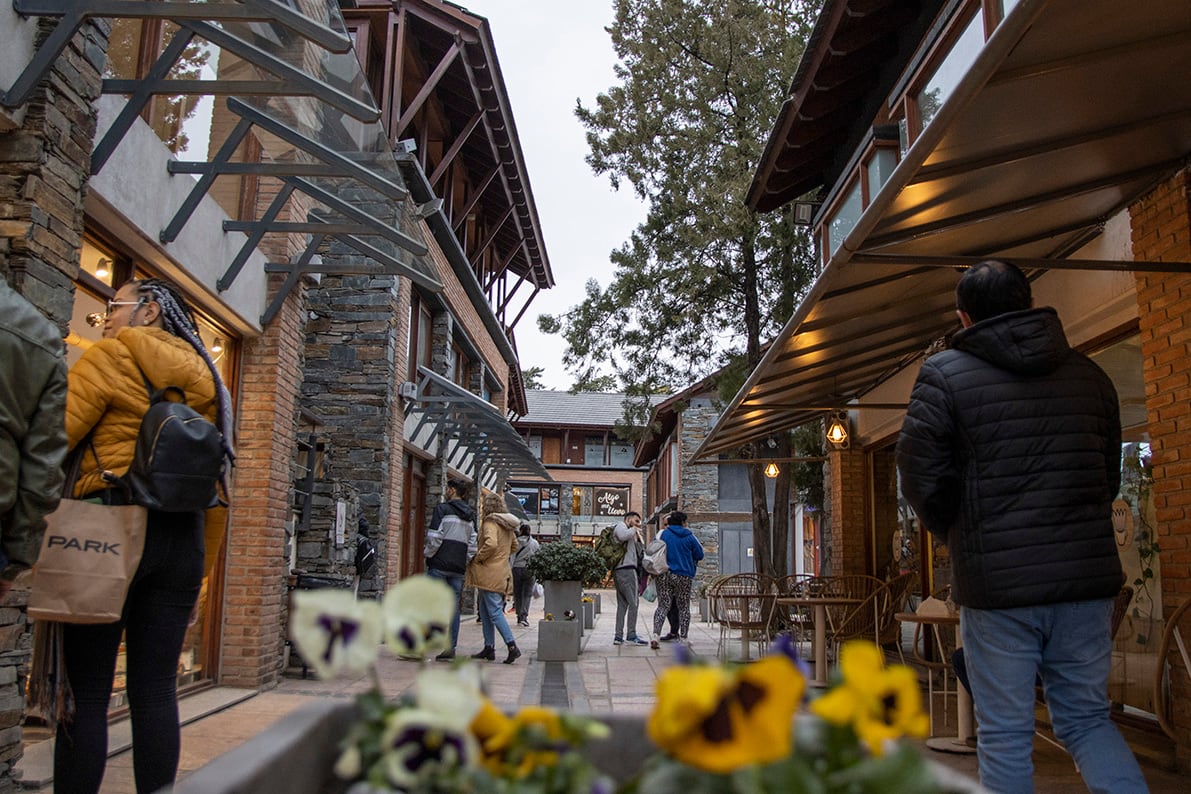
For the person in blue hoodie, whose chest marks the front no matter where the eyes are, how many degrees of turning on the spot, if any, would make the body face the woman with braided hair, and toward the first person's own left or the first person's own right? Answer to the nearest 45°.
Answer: approximately 180°

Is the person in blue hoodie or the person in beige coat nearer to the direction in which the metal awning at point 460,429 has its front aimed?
the person in blue hoodie

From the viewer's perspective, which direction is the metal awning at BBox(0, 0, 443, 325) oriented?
to the viewer's right

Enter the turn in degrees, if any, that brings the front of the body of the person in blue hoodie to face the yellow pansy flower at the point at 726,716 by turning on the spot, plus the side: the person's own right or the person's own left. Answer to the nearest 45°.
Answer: approximately 180°

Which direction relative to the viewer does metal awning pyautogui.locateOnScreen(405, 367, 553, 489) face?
to the viewer's right

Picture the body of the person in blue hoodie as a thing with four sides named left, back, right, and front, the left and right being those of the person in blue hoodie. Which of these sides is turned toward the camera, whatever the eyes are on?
back

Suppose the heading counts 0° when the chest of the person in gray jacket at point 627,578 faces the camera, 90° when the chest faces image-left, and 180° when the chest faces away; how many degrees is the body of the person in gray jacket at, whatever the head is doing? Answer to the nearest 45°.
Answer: approximately 270°

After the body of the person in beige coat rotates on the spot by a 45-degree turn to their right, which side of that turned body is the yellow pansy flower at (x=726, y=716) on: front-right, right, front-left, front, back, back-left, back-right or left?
back

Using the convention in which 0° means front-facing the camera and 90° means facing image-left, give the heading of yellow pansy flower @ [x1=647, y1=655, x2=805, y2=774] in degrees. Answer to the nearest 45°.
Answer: approximately 0°

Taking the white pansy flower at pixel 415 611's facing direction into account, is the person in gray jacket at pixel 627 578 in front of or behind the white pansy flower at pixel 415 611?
behind
